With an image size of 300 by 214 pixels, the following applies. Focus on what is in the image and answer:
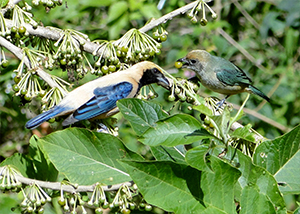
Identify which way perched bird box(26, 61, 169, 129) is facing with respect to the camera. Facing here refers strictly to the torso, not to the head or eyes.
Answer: to the viewer's right

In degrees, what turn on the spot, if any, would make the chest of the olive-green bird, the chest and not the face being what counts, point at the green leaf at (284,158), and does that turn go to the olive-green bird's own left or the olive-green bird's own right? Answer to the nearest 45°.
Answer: approximately 90° to the olive-green bird's own left

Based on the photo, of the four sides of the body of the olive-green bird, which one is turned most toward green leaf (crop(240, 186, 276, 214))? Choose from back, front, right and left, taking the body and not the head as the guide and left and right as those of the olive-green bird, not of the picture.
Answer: left

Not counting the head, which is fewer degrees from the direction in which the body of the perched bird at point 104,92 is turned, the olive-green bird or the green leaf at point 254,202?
the olive-green bird

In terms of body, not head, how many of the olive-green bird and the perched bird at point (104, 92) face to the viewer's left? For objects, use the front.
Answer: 1

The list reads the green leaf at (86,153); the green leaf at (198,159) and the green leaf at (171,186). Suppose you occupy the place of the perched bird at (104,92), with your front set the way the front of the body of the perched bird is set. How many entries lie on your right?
3

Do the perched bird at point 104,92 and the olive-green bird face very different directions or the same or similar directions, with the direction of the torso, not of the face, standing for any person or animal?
very different directions

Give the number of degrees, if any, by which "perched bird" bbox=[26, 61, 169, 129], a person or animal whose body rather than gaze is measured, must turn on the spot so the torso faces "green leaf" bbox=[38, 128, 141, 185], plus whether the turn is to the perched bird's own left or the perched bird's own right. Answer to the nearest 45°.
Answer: approximately 90° to the perched bird's own right

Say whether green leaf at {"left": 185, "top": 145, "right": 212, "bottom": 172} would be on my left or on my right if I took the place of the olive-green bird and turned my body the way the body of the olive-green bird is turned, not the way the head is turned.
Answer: on my left

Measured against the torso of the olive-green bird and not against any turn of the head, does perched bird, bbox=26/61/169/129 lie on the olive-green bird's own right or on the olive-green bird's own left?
on the olive-green bird's own left

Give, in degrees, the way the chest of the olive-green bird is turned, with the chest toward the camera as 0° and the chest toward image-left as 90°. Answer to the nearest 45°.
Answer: approximately 90°

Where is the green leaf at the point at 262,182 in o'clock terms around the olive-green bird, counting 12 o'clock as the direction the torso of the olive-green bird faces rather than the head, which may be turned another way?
The green leaf is roughly at 9 o'clock from the olive-green bird.
